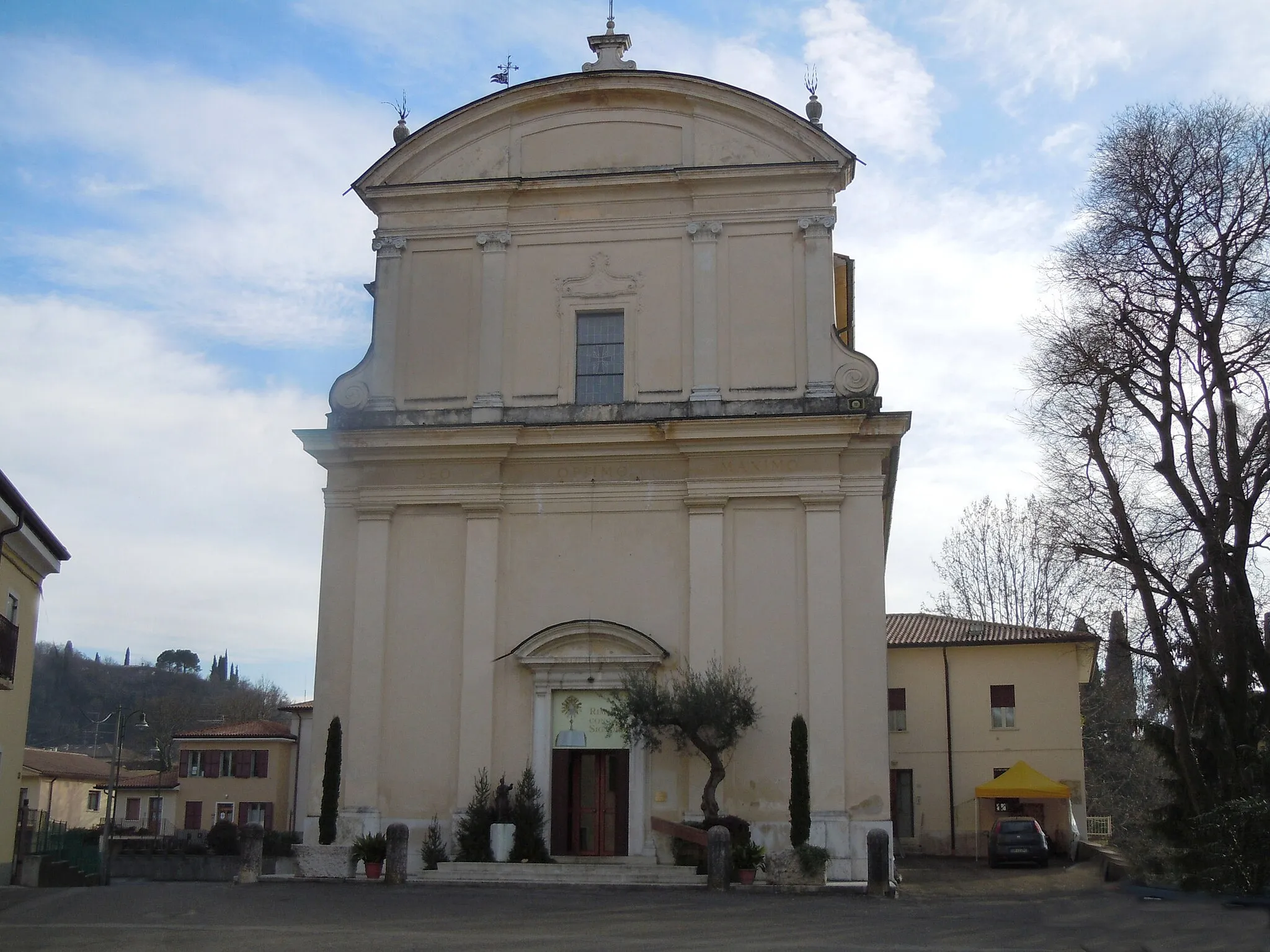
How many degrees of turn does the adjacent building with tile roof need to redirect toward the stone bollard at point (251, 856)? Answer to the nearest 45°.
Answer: approximately 45° to its right

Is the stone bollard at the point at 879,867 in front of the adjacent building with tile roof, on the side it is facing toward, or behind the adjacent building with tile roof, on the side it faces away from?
in front

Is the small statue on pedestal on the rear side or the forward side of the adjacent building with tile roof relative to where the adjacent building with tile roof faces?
on the forward side

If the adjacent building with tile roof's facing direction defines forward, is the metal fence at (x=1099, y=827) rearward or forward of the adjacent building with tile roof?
rearward

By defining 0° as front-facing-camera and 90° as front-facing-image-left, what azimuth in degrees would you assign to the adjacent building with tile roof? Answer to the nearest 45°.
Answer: approximately 0°
